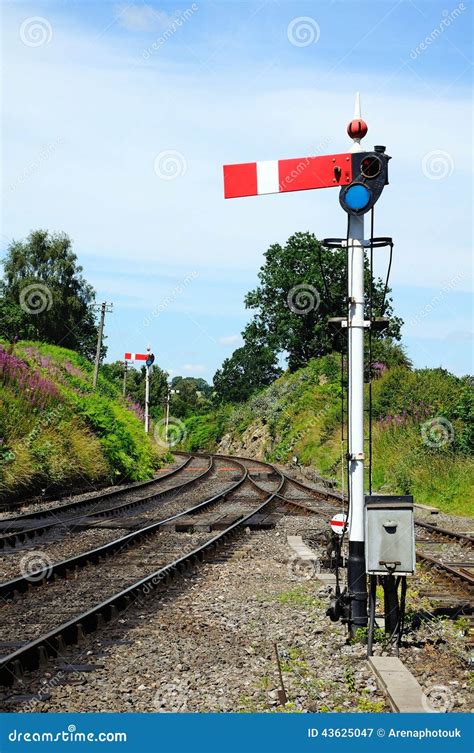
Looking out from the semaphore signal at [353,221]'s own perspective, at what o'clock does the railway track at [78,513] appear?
The railway track is roughly at 5 o'clock from the semaphore signal.

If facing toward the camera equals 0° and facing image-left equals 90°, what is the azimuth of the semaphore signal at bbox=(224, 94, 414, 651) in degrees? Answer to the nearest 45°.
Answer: approximately 0°

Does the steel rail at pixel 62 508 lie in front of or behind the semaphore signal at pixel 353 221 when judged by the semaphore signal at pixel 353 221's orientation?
behind

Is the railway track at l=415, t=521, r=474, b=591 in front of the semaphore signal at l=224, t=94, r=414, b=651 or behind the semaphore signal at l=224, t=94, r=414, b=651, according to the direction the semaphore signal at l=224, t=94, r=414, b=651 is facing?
behind
